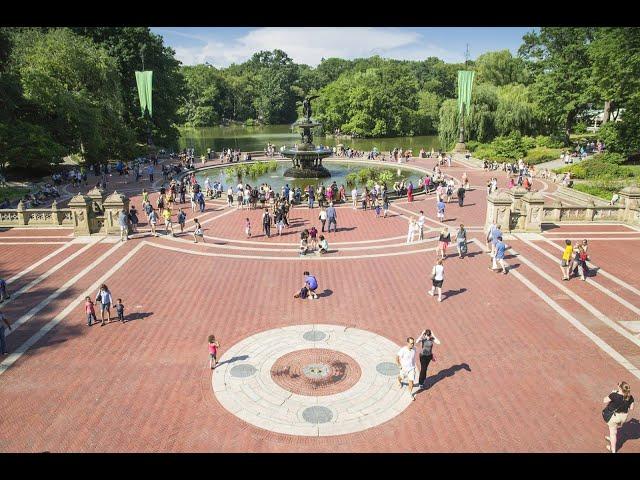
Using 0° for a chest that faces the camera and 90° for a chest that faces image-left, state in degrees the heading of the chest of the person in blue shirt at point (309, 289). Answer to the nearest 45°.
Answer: approximately 45°

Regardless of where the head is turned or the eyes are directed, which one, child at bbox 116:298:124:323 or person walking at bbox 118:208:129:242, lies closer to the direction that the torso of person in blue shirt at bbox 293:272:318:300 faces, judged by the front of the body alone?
the child

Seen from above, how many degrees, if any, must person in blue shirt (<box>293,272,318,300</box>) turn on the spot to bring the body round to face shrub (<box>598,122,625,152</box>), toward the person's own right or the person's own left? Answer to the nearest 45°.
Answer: approximately 180°

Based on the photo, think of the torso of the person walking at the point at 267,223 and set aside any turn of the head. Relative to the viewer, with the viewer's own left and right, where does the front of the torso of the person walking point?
facing away from the viewer

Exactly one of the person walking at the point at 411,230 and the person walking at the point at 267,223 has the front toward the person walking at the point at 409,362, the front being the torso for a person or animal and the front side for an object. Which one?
the person walking at the point at 411,230

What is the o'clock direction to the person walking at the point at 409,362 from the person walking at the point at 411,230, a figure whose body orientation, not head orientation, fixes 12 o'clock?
the person walking at the point at 409,362 is roughly at 12 o'clock from the person walking at the point at 411,230.
